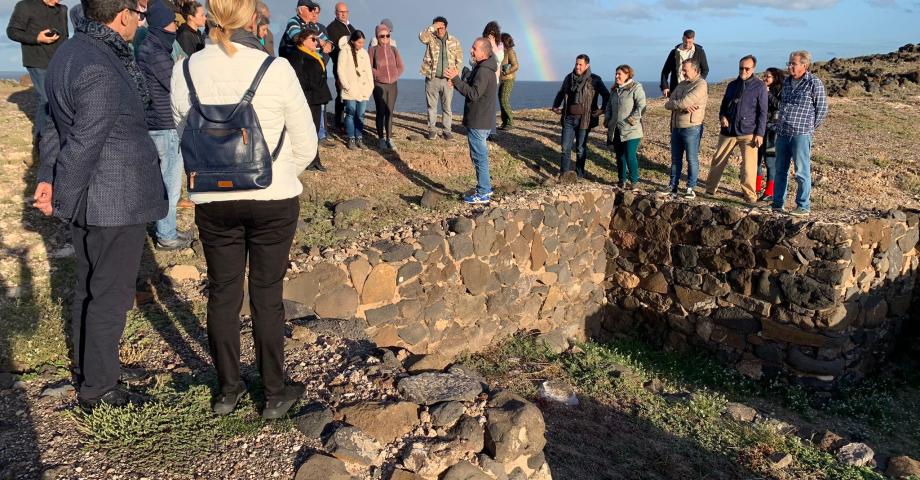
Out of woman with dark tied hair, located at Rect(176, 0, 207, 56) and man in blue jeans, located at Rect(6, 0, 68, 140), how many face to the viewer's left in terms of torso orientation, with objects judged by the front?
0

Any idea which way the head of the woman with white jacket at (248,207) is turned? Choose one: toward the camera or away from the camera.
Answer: away from the camera

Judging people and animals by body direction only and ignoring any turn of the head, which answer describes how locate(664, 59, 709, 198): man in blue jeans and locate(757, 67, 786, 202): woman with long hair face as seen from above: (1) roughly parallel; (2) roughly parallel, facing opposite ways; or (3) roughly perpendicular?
roughly parallel

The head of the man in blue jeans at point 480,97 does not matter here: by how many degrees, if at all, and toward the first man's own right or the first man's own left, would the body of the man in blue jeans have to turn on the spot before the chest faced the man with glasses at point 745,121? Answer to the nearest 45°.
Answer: approximately 180°

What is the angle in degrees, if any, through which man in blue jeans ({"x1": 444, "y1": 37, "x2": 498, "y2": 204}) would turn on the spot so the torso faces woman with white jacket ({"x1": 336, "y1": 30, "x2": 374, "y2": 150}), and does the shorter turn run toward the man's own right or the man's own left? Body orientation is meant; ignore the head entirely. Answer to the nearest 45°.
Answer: approximately 45° to the man's own right

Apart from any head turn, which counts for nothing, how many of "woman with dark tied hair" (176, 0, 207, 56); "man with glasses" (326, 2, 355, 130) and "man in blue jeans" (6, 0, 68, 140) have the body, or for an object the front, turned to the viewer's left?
0

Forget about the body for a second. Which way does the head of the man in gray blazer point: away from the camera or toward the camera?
away from the camera

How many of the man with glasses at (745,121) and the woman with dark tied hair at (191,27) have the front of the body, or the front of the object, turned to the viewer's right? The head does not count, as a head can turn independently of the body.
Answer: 1

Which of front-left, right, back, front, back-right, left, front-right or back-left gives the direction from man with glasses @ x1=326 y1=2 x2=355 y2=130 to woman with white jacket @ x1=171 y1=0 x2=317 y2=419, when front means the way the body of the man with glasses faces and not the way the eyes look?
front-right

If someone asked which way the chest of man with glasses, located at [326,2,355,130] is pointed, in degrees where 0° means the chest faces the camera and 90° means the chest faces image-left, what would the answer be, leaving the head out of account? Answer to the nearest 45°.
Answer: approximately 315°

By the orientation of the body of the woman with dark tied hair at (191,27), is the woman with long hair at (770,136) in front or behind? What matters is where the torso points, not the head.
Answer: in front

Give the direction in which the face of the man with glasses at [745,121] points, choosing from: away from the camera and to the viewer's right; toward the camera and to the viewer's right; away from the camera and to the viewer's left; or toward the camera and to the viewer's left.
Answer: toward the camera and to the viewer's left
